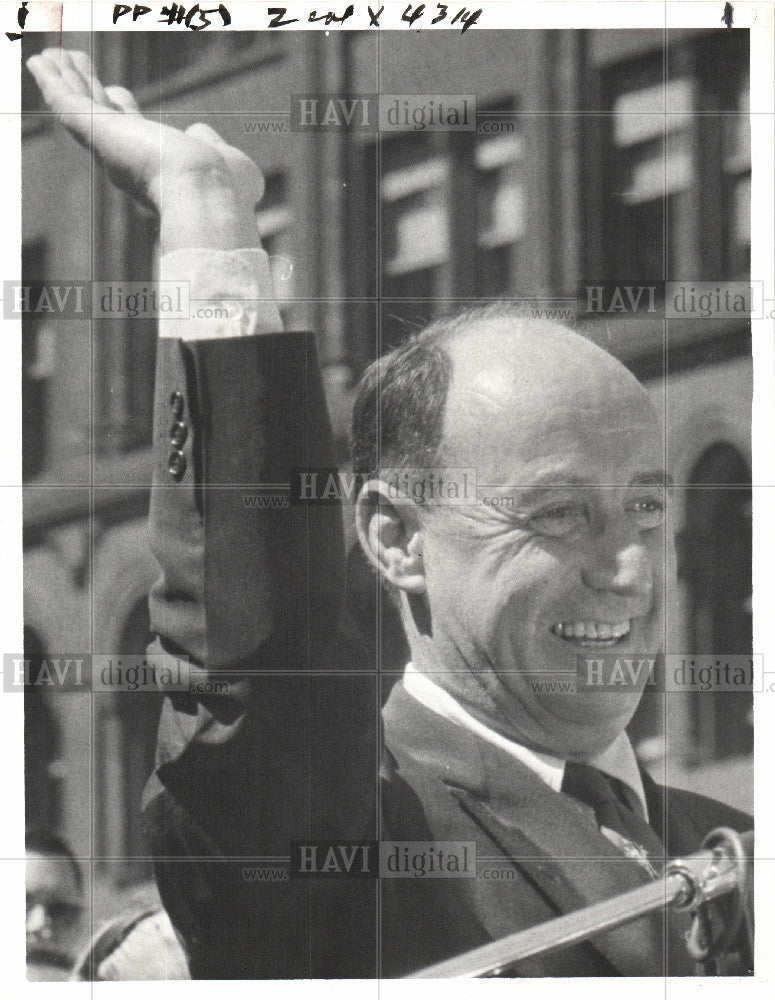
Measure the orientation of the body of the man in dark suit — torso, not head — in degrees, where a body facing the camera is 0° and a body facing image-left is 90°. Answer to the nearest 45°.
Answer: approximately 315°

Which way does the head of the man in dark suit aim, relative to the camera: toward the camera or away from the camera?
toward the camera
